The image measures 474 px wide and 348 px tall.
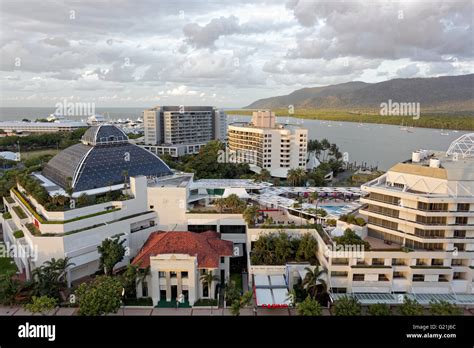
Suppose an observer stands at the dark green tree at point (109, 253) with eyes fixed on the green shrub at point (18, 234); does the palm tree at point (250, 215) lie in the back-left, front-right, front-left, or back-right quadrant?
back-right

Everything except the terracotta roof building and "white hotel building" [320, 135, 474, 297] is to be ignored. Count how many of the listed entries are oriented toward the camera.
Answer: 2

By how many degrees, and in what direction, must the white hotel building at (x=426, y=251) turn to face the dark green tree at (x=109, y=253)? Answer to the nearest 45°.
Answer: approximately 90° to its right

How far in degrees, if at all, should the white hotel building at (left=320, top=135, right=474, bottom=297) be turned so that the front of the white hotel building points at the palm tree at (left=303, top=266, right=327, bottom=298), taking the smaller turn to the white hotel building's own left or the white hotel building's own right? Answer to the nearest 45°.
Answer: approximately 45° to the white hotel building's own right

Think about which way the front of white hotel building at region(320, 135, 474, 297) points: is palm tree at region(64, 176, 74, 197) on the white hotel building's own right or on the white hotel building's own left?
on the white hotel building's own right

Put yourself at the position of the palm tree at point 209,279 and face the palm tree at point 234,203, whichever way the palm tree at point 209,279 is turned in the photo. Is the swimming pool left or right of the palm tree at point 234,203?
right

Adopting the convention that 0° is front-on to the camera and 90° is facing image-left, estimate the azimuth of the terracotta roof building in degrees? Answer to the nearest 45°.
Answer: approximately 0°

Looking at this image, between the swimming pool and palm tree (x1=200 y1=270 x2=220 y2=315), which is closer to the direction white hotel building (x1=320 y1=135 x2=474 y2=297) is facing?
the palm tree

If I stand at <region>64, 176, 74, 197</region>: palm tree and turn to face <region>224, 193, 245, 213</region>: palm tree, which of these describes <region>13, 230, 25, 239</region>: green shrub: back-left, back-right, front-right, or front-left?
back-right
